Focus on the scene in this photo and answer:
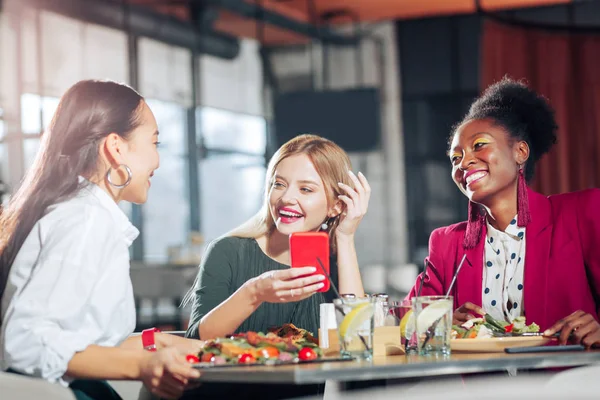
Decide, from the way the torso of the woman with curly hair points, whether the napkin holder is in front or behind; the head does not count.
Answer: in front

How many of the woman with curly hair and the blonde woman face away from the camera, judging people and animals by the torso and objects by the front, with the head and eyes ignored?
0

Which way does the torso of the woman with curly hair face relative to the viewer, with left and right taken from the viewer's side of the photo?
facing the viewer and to the left of the viewer

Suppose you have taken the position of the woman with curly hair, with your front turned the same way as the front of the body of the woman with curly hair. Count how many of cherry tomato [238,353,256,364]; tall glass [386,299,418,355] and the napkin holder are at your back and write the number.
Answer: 0

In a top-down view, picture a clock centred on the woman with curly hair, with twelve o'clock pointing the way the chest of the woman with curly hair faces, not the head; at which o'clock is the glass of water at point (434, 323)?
The glass of water is roughly at 11 o'clock from the woman with curly hair.

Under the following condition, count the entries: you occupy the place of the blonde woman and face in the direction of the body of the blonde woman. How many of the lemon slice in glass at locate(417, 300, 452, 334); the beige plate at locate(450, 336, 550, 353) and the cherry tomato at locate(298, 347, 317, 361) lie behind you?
0

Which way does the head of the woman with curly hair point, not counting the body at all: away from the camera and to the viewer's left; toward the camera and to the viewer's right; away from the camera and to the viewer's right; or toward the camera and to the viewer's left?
toward the camera and to the viewer's left

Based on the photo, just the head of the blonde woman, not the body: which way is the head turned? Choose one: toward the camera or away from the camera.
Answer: toward the camera

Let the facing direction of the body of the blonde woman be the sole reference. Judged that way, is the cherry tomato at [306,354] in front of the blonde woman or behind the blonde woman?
in front

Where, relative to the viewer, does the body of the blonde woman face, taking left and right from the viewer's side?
facing the viewer

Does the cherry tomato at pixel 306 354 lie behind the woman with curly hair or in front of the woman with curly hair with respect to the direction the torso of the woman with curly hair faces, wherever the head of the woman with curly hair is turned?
in front

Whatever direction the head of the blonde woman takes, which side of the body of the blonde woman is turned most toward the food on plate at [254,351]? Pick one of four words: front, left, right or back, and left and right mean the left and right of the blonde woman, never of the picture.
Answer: front

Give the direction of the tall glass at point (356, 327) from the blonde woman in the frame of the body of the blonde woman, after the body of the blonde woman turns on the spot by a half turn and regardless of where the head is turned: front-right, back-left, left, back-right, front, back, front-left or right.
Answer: back

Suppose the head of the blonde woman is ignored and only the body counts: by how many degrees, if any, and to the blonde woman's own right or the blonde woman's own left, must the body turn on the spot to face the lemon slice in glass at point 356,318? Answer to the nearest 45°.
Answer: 0° — they already face it
